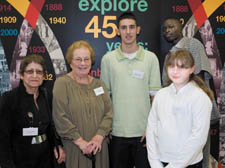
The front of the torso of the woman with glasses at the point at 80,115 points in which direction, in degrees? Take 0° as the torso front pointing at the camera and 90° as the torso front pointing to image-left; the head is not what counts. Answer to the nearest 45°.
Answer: approximately 0°

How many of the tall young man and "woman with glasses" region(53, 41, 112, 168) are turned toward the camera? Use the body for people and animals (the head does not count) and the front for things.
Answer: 2

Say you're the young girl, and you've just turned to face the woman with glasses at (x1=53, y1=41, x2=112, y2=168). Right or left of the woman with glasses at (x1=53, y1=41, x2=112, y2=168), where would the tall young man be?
right

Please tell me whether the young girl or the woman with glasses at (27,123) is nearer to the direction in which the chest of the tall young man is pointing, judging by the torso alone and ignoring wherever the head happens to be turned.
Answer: the young girl

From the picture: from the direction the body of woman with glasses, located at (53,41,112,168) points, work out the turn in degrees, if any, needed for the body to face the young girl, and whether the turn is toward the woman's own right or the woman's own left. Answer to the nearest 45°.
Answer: approximately 45° to the woman's own left

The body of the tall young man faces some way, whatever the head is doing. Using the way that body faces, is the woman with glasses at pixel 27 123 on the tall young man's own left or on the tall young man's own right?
on the tall young man's own right
